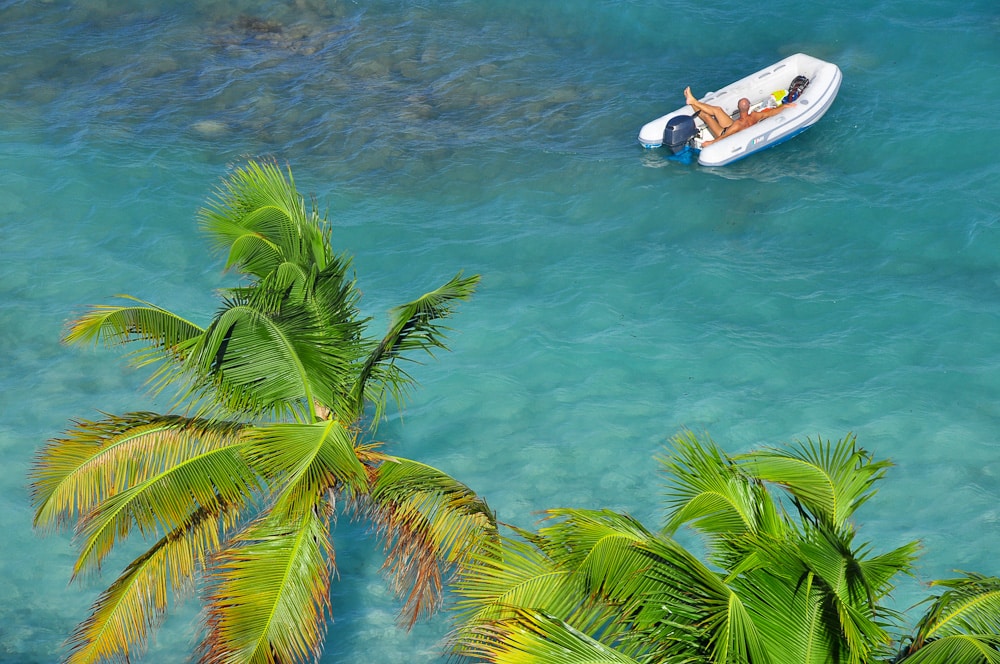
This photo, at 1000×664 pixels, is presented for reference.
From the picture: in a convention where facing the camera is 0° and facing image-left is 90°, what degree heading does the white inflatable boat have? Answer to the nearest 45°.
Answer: approximately 225°
